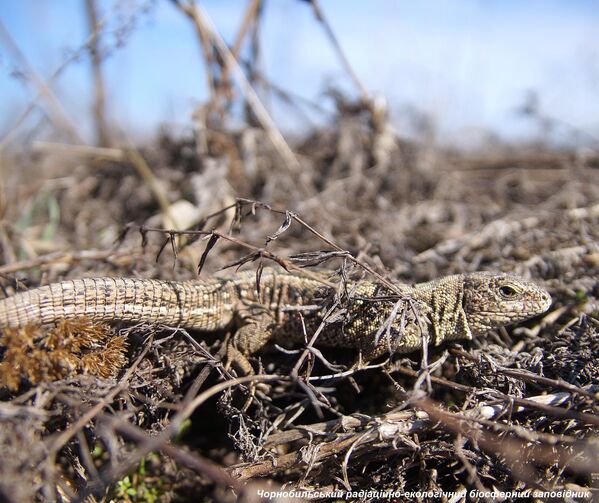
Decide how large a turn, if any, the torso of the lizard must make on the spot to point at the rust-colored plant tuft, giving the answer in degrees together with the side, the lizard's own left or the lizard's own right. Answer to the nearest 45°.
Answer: approximately 135° to the lizard's own right

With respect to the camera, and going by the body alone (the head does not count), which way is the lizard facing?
to the viewer's right
